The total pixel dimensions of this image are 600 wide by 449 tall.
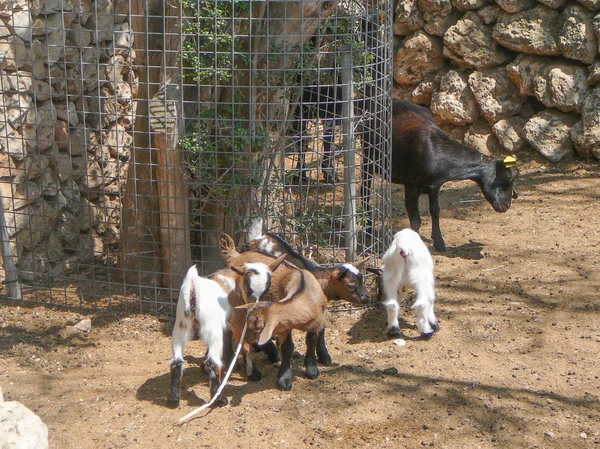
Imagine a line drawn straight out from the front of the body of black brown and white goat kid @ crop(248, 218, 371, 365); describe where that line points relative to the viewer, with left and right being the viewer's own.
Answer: facing the viewer and to the right of the viewer

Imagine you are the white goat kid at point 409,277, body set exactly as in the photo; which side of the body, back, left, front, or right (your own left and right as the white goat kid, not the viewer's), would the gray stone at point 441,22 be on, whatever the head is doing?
front

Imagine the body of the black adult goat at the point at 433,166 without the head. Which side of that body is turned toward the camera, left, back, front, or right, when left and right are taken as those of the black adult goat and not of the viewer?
right

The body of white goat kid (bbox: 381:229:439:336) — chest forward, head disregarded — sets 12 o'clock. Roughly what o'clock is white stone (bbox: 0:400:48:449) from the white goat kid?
The white stone is roughly at 7 o'clock from the white goat kid.

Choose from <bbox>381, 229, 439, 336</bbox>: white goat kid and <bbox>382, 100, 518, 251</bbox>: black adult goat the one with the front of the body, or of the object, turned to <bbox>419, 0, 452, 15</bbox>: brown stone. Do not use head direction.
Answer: the white goat kid

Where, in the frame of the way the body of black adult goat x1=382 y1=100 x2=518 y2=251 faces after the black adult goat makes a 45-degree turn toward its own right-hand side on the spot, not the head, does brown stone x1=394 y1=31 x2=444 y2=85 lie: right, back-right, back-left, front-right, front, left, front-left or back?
back-left

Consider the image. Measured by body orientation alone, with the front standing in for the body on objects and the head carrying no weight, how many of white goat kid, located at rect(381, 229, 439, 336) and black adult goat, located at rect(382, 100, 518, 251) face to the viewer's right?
1

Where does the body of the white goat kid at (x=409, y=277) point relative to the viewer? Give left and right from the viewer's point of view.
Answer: facing away from the viewer
